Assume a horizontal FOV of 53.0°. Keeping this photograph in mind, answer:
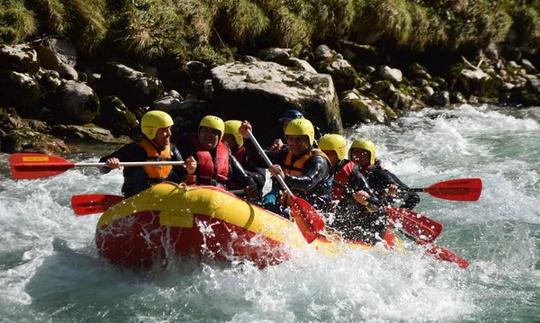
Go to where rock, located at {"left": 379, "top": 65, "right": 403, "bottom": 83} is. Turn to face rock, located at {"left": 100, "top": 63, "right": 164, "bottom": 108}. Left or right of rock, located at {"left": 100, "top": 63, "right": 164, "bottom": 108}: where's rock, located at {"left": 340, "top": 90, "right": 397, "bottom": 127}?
left

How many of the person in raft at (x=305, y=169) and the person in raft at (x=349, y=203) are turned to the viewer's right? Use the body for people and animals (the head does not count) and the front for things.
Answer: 0

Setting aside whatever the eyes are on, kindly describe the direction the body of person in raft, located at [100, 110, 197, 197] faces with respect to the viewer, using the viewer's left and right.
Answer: facing the viewer and to the right of the viewer

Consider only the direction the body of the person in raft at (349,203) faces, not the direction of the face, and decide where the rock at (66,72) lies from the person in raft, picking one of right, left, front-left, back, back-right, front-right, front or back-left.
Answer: right

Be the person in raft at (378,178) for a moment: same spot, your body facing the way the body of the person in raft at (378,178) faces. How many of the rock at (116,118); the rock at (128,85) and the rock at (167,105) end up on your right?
3

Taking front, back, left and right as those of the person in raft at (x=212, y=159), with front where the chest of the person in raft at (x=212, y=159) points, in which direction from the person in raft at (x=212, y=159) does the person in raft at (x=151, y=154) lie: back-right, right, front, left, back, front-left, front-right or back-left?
right

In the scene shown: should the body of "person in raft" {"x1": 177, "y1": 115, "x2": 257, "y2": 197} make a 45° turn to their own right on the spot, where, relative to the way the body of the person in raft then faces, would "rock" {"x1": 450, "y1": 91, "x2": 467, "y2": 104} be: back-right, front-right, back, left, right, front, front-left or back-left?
back

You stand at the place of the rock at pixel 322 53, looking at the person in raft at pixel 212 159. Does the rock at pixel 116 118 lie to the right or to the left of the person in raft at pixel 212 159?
right

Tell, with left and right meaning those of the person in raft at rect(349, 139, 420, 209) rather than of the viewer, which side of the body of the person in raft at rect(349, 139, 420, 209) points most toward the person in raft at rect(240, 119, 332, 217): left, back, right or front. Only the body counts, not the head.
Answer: front

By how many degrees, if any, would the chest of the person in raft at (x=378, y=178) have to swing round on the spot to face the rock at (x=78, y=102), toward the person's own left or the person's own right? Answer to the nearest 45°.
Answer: approximately 90° to the person's own right

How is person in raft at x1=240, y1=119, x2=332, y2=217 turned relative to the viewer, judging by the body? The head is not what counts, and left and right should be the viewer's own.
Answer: facing the viewer and to the left of the viewer

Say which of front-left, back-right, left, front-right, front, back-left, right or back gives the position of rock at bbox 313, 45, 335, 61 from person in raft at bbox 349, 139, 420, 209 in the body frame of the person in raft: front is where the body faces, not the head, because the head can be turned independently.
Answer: back-right

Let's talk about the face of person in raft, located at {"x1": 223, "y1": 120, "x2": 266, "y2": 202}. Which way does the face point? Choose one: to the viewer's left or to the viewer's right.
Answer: to the viewer's left

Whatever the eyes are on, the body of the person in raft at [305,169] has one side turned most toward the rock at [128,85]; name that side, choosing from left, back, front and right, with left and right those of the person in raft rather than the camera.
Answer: right
